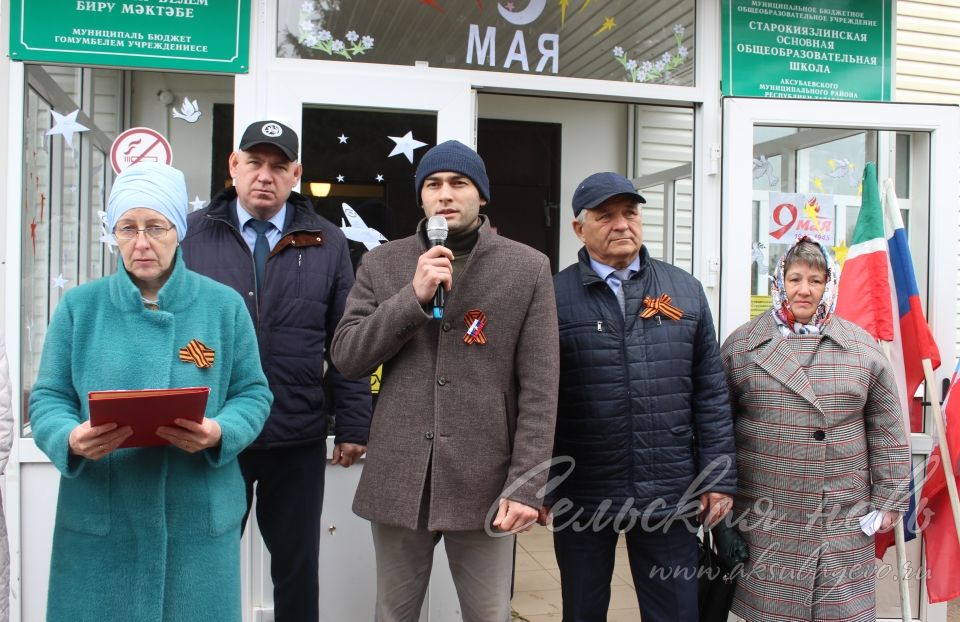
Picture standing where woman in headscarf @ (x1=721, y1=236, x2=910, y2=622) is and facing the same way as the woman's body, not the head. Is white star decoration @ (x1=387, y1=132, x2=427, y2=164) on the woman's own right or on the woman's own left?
on the woman's own right

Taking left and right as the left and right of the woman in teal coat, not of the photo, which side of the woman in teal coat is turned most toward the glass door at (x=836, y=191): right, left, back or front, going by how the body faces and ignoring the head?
left

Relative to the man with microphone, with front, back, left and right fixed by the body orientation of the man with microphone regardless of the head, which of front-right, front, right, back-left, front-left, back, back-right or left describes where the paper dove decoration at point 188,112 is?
back-right

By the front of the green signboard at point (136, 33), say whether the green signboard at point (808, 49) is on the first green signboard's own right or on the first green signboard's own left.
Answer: on the first green signboard's own left
